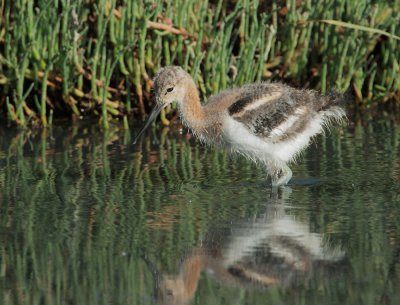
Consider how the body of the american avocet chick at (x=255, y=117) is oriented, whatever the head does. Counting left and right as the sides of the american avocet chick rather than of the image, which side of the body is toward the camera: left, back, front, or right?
left
